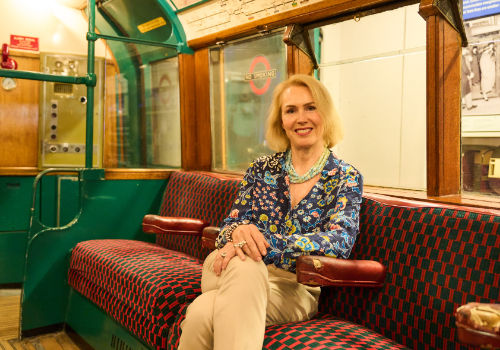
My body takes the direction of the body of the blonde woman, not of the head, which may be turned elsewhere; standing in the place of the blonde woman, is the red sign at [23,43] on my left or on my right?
on my right

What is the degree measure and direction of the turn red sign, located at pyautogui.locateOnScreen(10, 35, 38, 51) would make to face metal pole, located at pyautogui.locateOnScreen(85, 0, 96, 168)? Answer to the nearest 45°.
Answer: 0° — it already faces it

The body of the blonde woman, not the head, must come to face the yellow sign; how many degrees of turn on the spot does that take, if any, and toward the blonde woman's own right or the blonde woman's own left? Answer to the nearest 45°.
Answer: approximately 90° to the blonde woman's own right

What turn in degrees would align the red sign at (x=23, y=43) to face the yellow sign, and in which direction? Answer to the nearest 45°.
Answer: approximately 45° to its left

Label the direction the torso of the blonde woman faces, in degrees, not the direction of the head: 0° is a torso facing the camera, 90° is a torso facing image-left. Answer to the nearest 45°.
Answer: approximately 45°
